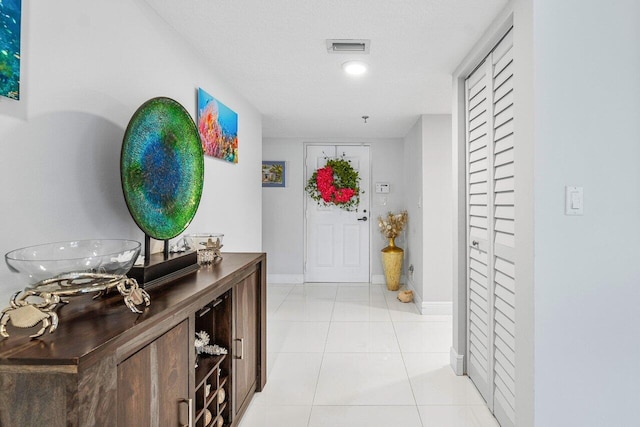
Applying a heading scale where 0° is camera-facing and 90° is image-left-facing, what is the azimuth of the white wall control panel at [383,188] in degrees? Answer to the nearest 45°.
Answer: approximately 0°

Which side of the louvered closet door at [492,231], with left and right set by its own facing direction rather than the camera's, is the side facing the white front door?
right

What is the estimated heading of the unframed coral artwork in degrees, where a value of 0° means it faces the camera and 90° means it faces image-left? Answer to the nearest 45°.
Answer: approximately 315°

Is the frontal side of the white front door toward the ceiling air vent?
yes

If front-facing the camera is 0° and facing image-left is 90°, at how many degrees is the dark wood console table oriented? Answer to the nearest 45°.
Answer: approximately 315°

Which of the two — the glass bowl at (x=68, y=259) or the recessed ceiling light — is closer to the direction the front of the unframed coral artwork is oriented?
the recessed ceiling light

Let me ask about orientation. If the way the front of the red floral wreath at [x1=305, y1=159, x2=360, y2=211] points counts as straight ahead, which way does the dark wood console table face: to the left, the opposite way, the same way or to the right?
to the left

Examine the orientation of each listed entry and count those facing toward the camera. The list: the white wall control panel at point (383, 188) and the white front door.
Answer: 2

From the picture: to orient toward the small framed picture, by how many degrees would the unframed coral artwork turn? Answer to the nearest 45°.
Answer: approximately 135° to its left

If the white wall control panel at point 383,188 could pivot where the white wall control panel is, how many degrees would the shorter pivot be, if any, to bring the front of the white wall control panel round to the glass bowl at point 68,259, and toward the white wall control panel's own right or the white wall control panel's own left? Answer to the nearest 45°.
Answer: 0° — it already faces it

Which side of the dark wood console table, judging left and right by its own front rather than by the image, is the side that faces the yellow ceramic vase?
left
